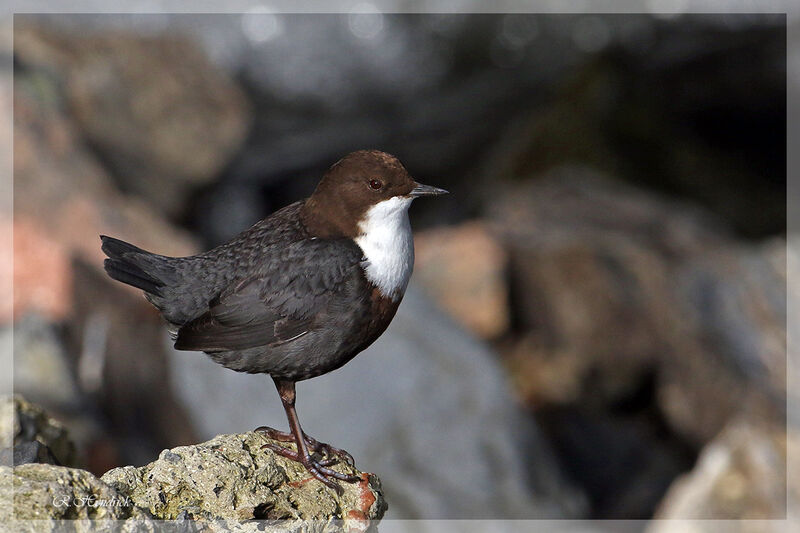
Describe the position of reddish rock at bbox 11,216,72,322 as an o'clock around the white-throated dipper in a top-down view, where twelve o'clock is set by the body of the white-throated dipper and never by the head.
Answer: The reddish rock is roughly at 8 o'clock from the white-throated dipper.

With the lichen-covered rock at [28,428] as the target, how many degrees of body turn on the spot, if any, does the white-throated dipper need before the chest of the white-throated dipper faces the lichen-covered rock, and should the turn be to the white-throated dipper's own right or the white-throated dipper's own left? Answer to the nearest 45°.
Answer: approximately 180°

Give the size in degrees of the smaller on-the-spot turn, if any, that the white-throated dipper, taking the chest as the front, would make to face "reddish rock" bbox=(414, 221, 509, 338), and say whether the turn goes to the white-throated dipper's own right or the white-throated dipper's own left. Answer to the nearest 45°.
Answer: approximately 90° to the white-throated dipper's own left

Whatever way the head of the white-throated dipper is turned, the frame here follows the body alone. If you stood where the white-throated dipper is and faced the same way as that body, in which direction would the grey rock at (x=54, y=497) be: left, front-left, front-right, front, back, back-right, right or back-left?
back-right

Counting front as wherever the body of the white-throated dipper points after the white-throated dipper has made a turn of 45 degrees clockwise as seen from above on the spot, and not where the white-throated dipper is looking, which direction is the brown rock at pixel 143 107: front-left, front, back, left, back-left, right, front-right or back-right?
back-left

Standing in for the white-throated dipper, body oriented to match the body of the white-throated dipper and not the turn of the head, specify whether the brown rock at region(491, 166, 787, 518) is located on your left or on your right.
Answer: on your left

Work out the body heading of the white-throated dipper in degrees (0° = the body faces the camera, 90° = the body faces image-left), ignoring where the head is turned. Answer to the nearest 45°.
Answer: approximately 270°

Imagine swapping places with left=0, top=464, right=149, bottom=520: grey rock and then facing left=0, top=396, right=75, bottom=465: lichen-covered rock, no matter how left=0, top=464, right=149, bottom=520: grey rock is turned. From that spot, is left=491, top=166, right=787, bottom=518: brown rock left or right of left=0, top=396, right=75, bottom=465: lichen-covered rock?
right

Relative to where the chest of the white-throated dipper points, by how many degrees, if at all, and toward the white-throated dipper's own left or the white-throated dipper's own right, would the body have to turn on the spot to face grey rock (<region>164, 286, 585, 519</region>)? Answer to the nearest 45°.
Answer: approximately 90° to the white-throated dipper's own left
